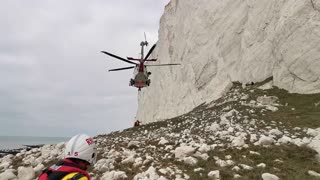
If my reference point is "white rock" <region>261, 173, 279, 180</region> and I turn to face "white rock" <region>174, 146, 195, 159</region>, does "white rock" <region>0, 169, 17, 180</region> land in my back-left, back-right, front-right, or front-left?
front-left

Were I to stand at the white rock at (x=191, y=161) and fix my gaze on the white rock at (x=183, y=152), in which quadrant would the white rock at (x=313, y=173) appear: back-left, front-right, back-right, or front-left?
back-right

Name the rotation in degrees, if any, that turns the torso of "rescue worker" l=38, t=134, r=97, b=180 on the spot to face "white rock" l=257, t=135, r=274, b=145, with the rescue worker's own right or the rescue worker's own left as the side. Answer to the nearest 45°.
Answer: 0° — they already face it

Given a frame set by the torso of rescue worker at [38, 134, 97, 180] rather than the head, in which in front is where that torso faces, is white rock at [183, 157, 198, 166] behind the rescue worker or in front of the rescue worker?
in front

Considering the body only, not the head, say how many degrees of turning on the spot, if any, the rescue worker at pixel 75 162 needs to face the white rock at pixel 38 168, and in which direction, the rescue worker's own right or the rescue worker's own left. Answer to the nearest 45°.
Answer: approximately 45° to the rescue worker's own left

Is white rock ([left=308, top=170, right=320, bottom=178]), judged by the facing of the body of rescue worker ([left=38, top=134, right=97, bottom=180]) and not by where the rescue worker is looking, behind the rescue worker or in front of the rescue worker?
in front

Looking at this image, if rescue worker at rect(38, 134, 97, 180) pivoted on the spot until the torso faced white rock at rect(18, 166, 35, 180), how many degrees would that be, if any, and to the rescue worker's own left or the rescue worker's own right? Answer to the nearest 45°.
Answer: approximately 45° to the rescue worker's own left

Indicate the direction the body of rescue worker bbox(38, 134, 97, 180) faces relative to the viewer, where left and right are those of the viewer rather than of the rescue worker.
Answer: facing away from the viewer and to the right of the viewer

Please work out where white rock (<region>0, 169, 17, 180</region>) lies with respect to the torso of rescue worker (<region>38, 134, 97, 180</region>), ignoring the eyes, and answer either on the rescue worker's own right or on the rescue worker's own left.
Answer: on the rescue worker's own left

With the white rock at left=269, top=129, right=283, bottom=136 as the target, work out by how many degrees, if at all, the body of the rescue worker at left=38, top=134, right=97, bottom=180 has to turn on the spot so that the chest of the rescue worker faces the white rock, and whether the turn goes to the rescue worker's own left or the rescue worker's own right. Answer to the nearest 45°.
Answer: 0° — they already face it

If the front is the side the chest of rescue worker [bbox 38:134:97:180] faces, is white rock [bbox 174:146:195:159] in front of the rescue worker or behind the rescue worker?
in front

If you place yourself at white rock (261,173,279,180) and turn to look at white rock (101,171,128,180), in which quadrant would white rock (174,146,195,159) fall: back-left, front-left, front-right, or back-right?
front-right

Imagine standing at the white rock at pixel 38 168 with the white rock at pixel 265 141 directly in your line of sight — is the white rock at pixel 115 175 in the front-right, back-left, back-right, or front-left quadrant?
front-right
